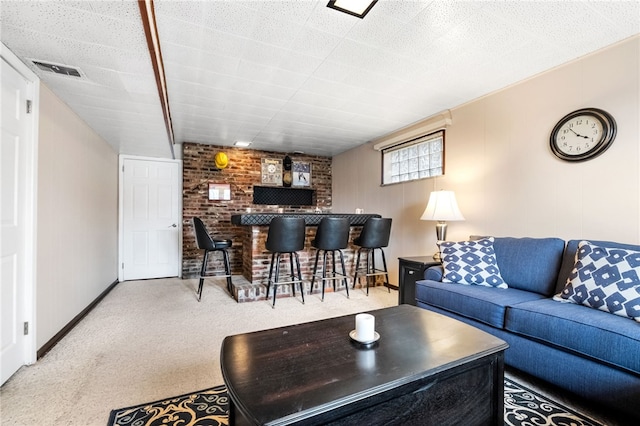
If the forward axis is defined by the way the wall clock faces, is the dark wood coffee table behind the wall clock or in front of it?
in front

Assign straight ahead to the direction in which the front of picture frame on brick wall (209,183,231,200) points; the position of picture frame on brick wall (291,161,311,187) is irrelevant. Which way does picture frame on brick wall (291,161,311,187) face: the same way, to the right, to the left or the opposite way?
the same way

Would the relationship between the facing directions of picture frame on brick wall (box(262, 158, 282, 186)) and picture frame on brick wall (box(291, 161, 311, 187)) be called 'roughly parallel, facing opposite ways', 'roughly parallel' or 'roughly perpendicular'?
roughly parallel

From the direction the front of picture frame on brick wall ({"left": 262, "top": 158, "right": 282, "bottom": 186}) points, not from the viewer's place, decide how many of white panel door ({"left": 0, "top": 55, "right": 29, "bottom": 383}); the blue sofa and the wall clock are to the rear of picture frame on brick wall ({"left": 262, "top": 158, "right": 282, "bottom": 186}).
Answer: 0

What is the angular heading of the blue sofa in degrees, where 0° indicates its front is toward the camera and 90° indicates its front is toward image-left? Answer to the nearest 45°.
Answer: approximately 45°

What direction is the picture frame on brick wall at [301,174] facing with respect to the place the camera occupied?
facing the viewer

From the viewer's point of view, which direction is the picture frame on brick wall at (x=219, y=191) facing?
toward the camera

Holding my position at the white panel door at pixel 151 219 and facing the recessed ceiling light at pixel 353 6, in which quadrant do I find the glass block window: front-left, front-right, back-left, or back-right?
front-left

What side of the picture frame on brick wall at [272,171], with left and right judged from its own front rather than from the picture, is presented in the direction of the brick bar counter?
front

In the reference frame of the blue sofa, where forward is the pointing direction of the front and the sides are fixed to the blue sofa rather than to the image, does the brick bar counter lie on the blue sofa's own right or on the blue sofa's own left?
on the blue sofa's own right

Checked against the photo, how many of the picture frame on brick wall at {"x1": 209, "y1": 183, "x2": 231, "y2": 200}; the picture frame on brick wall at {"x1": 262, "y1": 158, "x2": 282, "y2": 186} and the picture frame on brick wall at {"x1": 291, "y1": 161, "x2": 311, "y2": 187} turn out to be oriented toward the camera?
3

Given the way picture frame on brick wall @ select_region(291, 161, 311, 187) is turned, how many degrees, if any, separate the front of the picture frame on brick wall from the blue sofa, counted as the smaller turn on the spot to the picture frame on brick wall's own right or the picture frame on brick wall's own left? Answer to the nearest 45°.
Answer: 0° — it already faces it

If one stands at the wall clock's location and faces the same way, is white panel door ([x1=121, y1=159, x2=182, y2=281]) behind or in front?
in front

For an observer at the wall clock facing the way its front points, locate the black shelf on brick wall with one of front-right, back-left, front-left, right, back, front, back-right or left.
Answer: front-right

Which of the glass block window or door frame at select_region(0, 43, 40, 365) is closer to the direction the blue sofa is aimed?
the door frame

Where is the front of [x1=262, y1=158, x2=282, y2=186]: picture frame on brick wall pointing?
toward the camera

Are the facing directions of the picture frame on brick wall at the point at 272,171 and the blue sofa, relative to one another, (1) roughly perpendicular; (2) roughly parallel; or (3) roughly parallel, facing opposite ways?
roughly perpendicular
